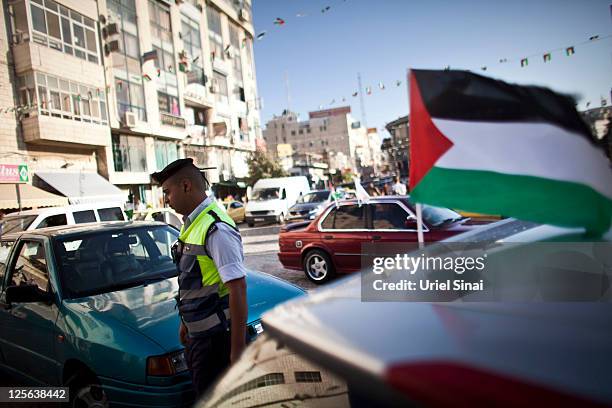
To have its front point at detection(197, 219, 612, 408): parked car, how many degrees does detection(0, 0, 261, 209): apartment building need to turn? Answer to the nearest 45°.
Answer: approximately 45° to its right

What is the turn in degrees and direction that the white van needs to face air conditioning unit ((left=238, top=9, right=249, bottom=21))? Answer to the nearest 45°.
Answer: approximately 135° to its right

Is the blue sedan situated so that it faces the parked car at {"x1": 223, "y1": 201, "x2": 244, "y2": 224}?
no

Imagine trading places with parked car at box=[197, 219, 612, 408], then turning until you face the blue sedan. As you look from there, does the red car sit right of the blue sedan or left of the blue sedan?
right

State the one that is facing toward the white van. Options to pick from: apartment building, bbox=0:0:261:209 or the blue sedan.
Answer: the apartment building

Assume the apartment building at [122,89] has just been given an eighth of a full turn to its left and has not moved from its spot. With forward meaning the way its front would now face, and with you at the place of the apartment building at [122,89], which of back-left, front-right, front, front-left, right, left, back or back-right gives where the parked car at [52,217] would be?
right

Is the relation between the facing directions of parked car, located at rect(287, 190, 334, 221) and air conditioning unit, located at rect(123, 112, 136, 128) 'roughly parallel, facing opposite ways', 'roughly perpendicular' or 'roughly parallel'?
roughly perpendicular

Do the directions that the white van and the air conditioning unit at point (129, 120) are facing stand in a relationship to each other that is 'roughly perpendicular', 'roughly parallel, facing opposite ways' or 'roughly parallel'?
roughly perpendicular

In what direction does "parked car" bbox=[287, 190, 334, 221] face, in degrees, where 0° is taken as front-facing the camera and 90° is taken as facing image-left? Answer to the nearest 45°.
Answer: approximately 45°

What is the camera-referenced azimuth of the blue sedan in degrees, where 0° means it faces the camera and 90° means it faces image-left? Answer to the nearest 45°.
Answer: approximately 315°

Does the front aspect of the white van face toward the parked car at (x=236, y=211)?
no

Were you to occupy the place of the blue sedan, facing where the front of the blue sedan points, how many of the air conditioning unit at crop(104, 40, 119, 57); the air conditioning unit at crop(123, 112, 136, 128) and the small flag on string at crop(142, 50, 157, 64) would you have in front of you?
0

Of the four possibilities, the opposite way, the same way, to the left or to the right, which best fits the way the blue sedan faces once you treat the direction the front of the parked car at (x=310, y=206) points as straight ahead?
to the left

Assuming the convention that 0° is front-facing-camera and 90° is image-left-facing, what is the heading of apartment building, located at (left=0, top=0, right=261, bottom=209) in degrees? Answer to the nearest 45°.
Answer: approximately 315°

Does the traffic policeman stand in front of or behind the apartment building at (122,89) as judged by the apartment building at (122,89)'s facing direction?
in front

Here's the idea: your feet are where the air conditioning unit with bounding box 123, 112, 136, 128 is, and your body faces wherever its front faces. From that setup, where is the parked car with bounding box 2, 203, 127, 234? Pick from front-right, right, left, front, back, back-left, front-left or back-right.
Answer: front-right

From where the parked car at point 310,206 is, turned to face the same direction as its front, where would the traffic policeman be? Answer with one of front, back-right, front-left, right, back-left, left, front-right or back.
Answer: front-left

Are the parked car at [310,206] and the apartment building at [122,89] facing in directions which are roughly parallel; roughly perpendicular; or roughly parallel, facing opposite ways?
roughly perpendicular

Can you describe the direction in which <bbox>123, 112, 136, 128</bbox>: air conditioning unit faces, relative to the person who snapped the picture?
facing the viewer and to the right of the viewer

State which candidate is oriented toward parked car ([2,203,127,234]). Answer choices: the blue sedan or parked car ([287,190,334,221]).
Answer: parked car ([287,190,334,221])
